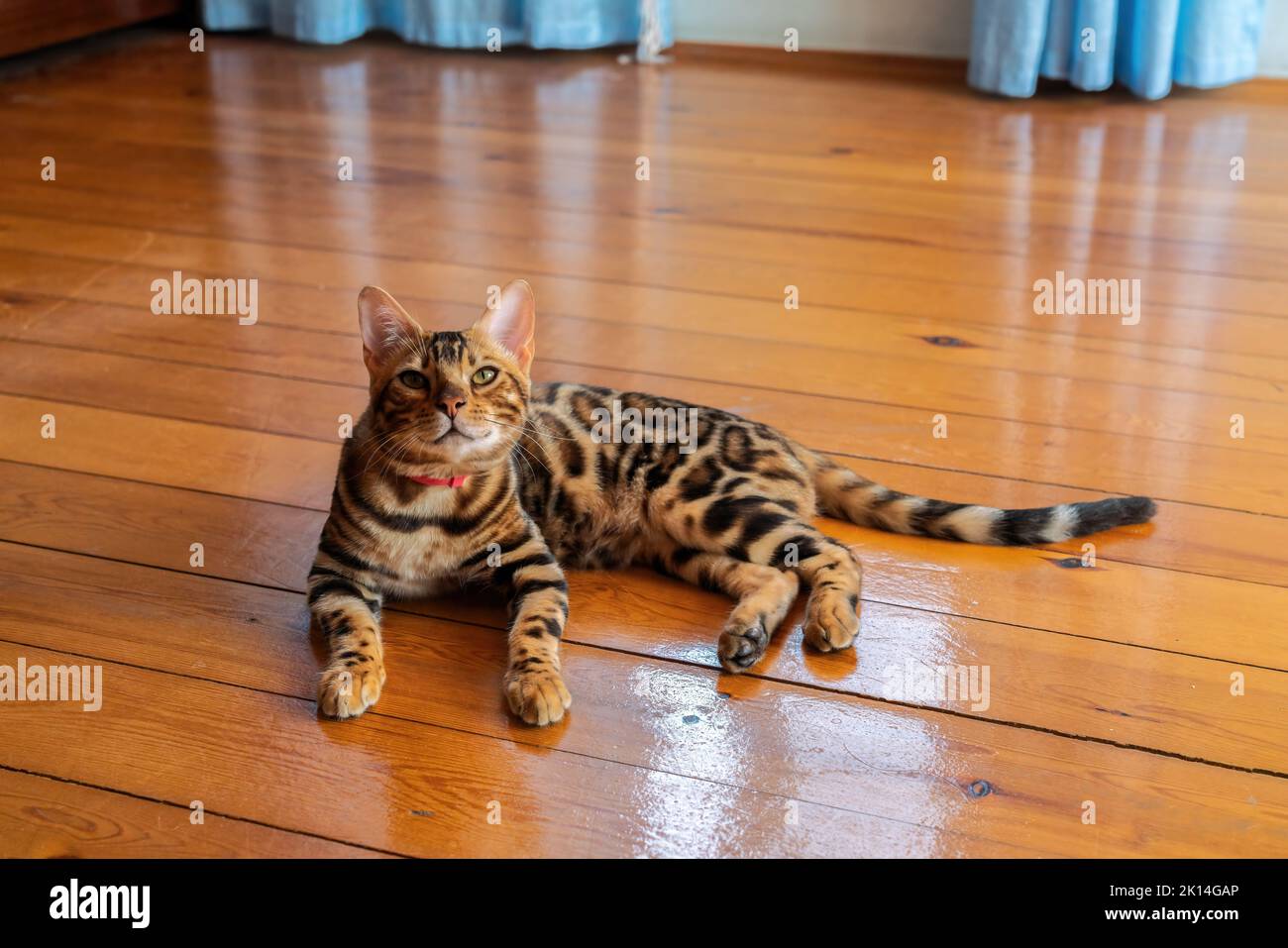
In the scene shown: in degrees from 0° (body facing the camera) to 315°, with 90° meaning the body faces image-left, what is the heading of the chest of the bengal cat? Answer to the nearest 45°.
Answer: approximately 45°

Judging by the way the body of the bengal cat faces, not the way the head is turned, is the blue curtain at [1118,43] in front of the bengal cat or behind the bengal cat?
behind

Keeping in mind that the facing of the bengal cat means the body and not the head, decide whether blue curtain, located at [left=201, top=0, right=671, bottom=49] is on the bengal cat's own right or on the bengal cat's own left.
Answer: on the bengal cat's own right
